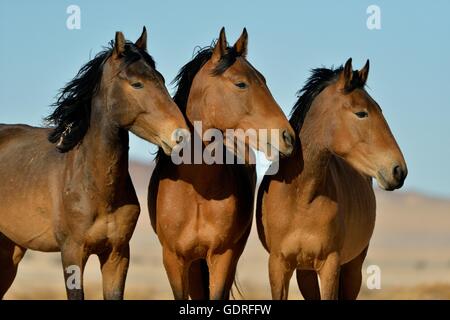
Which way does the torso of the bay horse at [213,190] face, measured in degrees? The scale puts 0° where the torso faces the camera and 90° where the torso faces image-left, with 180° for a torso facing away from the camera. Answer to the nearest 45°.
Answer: approximately 0°

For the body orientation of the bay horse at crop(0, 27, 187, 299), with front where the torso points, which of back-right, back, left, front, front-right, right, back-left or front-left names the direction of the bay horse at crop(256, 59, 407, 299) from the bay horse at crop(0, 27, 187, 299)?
front-left

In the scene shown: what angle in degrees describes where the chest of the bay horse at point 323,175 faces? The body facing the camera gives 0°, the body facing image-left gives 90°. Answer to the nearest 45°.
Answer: approximately 45°

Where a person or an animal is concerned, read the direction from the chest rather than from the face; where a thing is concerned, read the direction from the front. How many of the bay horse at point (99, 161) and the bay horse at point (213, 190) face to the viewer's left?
0

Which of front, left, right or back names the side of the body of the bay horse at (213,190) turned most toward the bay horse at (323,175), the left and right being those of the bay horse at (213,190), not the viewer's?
left

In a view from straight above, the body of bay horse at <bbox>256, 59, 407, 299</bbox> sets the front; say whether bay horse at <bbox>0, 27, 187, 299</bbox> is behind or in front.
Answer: in front

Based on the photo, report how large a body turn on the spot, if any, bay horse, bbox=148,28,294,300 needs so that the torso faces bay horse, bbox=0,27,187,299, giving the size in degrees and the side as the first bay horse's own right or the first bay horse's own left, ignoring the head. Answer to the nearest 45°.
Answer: approximately 90° to the first bay horse's own right

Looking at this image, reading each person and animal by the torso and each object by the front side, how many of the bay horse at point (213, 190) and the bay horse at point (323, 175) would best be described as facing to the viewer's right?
0
